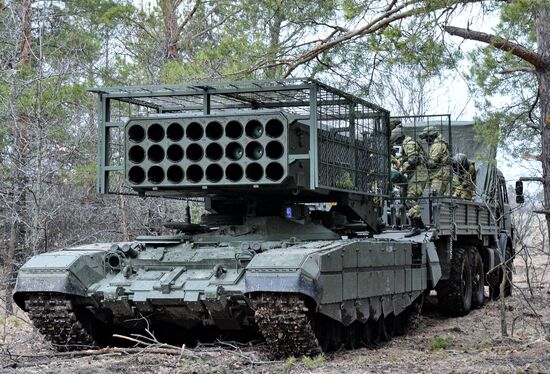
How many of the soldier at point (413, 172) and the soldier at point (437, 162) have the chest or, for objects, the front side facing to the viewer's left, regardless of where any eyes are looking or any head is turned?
2

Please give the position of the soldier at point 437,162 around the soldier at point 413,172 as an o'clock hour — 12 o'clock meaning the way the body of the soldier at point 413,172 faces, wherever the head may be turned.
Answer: the soldier at point 437,162 is roughly at 5 o'clock from the soldier at point 413,172.

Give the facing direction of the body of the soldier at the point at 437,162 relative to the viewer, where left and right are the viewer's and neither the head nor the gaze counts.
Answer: facing to the left of the viewer

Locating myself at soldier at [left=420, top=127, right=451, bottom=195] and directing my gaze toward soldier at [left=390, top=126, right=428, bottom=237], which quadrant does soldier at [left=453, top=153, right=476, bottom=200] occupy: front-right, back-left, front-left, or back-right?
back-right

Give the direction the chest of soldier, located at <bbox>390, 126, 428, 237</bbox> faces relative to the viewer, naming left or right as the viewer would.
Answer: facing to the left of the viewer
